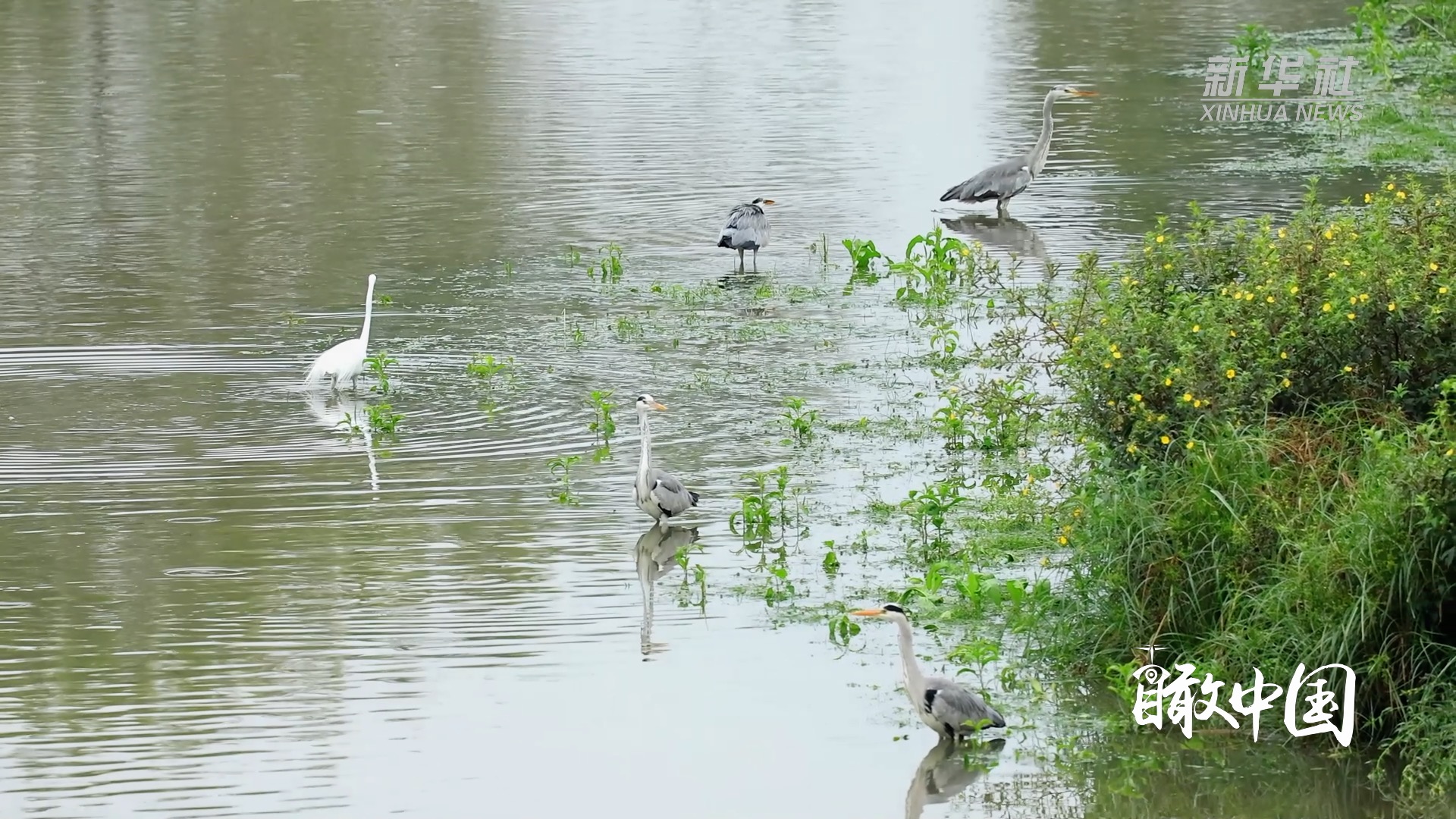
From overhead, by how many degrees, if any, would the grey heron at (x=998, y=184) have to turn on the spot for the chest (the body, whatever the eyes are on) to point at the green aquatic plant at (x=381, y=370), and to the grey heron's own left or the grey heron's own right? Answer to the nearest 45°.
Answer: approximately 135° to the grey heron's own right

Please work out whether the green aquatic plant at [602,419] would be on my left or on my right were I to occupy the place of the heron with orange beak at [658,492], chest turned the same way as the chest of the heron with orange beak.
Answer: on my right

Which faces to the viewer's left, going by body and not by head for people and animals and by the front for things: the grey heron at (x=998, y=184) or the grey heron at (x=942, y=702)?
the grey heron at (x=942, y=702)

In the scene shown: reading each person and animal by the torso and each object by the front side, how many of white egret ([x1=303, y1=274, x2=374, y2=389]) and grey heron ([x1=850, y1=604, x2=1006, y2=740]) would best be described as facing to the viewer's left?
1

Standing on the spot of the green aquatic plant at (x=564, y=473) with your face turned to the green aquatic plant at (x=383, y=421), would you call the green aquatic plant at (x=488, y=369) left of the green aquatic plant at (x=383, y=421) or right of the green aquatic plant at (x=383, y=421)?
right

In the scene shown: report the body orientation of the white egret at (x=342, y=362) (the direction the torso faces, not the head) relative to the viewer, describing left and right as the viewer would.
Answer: facing to the right of the viewer

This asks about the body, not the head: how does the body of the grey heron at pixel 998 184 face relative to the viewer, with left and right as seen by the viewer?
facing to the right of the viewer

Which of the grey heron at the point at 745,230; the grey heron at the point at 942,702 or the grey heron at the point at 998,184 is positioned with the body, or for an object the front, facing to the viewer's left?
the grey heron at the point at 942,702

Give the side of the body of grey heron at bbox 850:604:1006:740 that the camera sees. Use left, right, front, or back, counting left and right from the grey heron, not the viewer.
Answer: left

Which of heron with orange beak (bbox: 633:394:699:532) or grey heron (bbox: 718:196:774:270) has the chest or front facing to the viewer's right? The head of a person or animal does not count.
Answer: the grey heron

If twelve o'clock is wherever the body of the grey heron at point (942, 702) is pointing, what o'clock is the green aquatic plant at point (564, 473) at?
The green aquatic plant is roughly at 2 o'clock from the grey heron.

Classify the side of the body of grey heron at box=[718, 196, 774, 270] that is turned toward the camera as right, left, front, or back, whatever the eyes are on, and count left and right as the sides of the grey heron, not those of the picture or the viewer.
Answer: right

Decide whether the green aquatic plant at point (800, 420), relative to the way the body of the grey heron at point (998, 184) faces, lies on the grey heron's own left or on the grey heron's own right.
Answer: on the grey heron's own right

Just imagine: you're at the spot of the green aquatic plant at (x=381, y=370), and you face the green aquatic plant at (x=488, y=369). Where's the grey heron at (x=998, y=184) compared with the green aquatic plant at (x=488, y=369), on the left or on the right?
left

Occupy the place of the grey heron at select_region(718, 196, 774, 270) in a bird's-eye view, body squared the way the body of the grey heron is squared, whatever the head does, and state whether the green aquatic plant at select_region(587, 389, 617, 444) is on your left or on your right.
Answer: on your right
